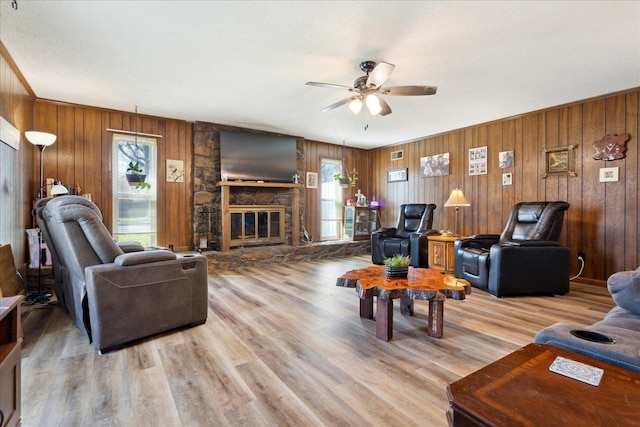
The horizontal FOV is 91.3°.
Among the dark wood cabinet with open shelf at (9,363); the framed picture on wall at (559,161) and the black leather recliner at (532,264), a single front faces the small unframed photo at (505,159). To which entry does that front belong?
the dark wood cabinet with open shelf

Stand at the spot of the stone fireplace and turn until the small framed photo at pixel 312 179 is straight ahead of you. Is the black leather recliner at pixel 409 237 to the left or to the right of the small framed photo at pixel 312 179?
right

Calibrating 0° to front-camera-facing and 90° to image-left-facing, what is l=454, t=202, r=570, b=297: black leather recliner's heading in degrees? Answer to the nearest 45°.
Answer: approximately 45°

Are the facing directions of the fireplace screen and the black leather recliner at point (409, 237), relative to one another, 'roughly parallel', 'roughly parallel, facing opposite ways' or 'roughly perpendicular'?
roughly perpendicular

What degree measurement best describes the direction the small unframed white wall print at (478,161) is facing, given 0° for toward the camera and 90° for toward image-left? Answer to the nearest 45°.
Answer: approximately 45°

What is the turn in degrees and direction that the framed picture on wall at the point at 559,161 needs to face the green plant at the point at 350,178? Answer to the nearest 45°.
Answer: approximately 90° to its right

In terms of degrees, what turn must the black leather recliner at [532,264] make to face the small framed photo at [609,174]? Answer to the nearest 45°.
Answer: approximately 180°

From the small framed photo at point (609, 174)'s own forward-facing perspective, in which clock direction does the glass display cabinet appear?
The glass display cabinet is roughly at 3 o'clock from the small framed photo.

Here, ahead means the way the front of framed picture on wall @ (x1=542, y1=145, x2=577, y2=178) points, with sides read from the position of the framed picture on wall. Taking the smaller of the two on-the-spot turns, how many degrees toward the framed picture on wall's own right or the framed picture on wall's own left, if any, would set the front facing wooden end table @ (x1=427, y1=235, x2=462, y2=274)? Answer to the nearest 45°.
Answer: approximately 90° to the framed picture on wall's own right

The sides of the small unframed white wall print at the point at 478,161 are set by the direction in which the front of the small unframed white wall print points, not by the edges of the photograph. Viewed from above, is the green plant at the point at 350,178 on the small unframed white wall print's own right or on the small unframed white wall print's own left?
on the small unframed white wall print's own right

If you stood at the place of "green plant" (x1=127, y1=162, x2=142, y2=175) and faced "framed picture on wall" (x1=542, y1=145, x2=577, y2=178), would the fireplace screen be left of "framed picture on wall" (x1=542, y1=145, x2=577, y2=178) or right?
left
